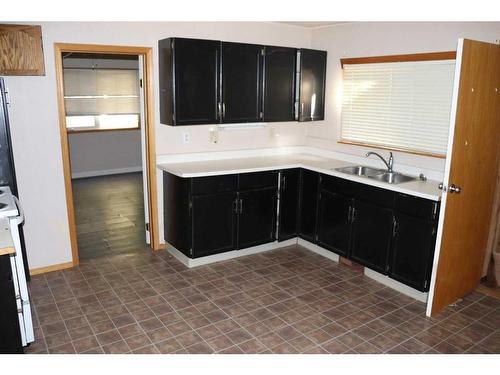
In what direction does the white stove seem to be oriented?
to the viewer's right

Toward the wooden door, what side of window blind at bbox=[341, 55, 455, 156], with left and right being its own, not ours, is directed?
left

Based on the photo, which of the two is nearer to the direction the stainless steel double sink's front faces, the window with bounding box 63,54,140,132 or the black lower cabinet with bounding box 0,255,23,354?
the black lower cabinet

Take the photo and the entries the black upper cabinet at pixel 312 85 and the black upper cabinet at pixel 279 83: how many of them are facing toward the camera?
2

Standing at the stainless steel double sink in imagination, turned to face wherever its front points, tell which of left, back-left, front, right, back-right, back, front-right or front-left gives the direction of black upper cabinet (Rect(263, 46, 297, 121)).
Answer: front-right

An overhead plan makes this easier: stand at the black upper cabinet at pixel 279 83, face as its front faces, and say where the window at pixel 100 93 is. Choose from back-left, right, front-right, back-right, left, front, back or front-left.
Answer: back-right

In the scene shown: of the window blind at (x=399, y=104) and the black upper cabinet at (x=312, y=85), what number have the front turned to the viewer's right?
0

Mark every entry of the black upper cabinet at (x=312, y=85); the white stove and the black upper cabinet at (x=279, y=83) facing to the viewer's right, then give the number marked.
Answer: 1

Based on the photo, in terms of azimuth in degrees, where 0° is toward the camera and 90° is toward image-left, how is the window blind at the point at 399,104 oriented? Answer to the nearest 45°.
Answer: approximately 45°

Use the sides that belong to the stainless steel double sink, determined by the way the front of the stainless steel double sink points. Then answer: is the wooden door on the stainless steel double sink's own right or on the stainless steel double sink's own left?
on the stainless steel double sink's own left

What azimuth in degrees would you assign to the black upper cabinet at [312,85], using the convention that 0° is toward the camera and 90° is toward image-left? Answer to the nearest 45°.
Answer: approximately 0°

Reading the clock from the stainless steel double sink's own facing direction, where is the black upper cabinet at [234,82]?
The black upper cabinet is roughly at 1 o'clock from the stainless steel double sink.
